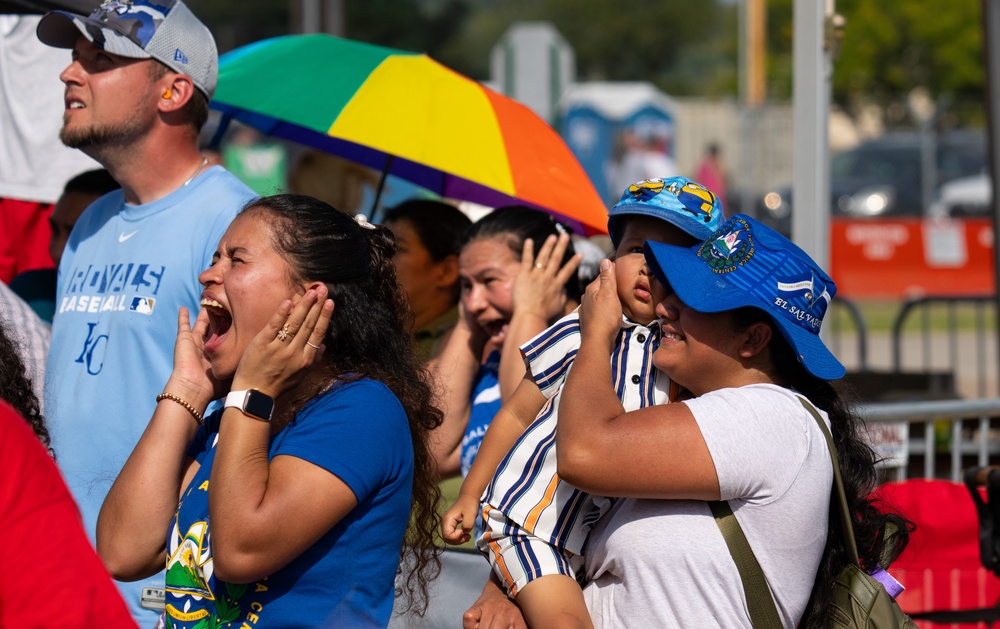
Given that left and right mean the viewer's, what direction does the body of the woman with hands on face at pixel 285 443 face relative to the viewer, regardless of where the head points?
facing the viewer and to the left of the viewer

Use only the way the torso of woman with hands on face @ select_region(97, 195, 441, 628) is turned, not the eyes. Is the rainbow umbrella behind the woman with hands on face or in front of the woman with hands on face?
behind

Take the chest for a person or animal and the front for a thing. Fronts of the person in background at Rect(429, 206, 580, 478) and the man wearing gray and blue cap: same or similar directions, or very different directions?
same or similar directions

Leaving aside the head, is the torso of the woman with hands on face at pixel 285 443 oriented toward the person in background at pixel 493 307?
no

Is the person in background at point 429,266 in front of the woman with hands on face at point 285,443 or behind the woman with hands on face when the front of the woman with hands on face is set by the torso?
behind

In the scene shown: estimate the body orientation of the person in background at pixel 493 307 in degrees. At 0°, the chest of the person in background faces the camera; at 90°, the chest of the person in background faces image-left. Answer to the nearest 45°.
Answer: approximately 45°

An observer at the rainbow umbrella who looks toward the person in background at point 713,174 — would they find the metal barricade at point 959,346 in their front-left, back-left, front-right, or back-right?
front-right

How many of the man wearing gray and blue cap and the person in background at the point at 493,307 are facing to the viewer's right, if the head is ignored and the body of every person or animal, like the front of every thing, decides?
0

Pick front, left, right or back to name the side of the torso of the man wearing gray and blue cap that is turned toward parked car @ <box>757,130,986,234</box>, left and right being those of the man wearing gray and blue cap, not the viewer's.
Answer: back

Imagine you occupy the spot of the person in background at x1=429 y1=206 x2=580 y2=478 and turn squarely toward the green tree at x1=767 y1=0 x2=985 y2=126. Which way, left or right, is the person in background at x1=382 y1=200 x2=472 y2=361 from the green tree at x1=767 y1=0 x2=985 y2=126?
left

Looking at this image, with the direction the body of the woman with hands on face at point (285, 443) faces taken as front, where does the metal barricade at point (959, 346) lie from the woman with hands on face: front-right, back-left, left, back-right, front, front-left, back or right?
back

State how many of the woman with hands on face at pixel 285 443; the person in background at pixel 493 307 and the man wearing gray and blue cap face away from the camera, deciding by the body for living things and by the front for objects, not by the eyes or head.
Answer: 0

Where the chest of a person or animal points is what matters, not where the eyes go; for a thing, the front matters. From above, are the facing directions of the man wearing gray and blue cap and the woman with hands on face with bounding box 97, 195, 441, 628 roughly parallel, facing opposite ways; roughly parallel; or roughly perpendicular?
roughly parallel

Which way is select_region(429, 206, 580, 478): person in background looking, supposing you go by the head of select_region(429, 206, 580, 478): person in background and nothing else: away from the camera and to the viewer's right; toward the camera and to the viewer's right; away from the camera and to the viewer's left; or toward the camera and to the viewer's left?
toward the camera and to the viewer's left
